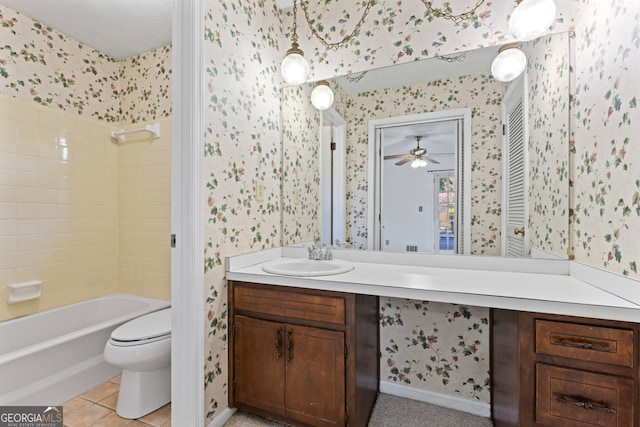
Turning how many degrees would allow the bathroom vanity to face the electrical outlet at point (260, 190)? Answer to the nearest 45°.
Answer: approximately 90° to its right

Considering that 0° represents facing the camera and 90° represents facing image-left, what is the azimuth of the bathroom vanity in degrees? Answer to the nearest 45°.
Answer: approximately 0°

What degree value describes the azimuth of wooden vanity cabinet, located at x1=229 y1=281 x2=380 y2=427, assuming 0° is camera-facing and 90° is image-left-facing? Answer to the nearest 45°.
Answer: approximately 45°

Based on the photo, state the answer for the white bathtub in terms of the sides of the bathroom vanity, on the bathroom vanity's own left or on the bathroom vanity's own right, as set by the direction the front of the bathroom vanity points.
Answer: on the bathroom vanity's own right
